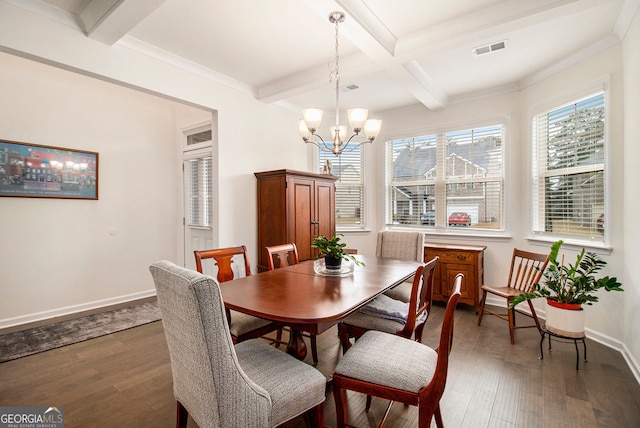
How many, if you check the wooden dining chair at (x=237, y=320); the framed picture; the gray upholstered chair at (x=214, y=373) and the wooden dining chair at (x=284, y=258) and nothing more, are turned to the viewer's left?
0

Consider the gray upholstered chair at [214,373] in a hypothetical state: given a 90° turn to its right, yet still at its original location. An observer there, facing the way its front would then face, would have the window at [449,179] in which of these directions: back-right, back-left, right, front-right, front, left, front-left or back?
left

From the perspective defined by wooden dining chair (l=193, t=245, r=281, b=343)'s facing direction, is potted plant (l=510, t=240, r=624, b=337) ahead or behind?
ahead

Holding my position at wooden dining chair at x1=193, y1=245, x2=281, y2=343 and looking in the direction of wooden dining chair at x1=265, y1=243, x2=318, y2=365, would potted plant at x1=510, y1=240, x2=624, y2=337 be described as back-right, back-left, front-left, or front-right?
front-right

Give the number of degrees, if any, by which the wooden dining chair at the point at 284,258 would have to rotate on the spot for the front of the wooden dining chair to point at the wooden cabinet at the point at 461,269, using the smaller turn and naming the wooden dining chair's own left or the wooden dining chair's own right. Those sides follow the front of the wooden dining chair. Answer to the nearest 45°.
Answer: approximately 45° to the wooden dining chair's own left

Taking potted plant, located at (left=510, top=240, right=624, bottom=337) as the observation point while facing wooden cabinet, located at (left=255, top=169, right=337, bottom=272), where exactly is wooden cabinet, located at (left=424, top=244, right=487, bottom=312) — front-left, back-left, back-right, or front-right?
front-right

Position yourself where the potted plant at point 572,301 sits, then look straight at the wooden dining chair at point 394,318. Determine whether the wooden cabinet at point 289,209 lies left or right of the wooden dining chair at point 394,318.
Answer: right

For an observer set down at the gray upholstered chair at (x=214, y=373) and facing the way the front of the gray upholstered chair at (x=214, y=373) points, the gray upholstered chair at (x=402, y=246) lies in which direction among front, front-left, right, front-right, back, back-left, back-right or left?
front

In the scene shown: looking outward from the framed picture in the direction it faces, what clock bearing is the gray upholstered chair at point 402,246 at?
The gray upholstered chair is roughly at 12 o'clock from the framed picture.

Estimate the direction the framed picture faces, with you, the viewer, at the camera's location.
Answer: facing the viewer and to the right of the viewer

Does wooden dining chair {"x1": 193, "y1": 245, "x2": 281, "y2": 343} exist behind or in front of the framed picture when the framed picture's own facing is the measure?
in front

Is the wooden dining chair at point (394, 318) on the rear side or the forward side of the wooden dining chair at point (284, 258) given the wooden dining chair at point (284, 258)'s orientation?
on the forward side

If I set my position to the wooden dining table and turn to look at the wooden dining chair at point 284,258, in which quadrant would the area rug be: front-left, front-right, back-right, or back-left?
front-left

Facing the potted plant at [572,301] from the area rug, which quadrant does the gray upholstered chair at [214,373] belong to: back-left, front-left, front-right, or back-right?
front-right

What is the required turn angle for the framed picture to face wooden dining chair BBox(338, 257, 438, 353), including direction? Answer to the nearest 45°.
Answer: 0° — it already faces it

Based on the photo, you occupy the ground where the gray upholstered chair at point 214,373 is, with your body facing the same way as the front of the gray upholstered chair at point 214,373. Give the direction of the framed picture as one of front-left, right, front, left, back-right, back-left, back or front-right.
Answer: left
